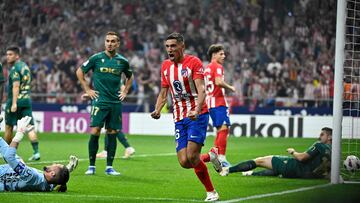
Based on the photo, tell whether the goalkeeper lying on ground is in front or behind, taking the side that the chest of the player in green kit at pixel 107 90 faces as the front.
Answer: in front

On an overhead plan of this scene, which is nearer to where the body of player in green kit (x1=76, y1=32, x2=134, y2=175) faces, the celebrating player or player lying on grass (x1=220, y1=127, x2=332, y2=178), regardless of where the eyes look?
the celebrating player

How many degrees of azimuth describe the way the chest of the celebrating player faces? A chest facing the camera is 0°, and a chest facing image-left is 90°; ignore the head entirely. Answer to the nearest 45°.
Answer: approximately 45°

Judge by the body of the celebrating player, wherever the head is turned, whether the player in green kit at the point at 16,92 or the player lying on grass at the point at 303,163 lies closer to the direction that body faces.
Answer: the player in green kit

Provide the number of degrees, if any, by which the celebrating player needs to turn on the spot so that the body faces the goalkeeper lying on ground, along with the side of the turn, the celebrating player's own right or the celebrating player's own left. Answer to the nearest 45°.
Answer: approximately 45° to the celebrating player's own right

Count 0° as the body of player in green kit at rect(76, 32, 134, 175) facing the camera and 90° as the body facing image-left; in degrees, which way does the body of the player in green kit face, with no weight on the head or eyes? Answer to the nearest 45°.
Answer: approximately 0°
